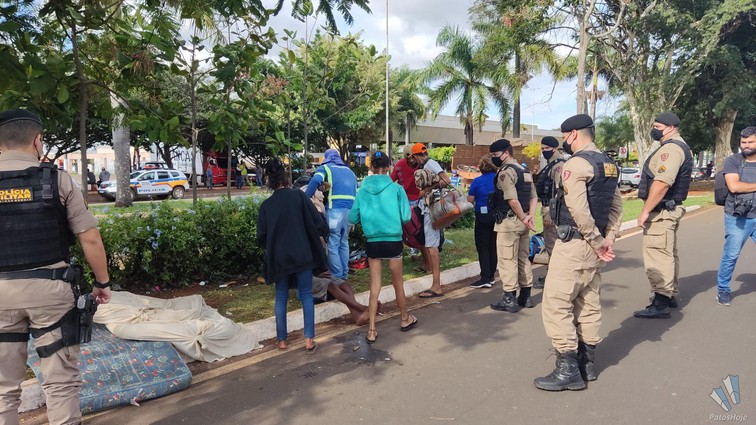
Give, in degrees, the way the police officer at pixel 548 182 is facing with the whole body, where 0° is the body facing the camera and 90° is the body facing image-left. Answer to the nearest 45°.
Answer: approximately 45°

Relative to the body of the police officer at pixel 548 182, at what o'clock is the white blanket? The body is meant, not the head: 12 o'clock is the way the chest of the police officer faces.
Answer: The white blanket is roughly at 12 o'clock from the police officer.

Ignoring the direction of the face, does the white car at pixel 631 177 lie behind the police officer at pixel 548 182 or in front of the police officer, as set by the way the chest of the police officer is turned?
behind

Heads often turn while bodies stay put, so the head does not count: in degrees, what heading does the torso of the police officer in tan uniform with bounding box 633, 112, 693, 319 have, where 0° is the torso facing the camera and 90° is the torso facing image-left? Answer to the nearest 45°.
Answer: approximately 90°

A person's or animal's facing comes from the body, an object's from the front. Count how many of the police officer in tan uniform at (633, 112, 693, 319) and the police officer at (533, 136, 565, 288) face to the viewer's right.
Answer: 0

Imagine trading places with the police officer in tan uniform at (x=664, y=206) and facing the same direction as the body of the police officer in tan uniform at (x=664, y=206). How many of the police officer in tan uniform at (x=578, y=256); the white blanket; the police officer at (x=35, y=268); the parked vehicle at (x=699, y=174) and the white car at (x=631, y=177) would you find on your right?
2

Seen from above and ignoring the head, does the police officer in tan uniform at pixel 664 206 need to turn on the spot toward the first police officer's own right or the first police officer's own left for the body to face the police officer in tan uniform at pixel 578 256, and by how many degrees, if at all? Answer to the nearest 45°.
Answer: approximately 90° to the first police officer's own left

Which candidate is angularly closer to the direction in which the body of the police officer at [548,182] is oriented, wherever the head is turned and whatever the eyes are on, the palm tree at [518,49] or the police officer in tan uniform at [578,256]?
the police officer in tan uniform

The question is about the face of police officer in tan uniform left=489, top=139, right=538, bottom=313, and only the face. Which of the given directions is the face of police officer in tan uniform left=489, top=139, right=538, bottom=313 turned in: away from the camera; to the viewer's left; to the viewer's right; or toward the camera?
to the viewer's left

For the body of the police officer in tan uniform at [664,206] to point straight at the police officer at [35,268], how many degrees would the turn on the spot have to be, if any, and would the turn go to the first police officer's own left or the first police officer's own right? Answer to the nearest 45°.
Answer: approximately 45° to the first police officer's own left

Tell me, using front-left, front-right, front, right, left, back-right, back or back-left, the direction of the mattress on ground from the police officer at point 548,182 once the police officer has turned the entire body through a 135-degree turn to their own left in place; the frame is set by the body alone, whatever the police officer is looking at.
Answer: back-right

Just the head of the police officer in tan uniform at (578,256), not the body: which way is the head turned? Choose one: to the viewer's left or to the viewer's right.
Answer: to the viewer's left

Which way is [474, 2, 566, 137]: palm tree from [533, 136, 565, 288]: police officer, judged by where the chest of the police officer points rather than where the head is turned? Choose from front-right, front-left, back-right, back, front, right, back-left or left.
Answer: back-right
